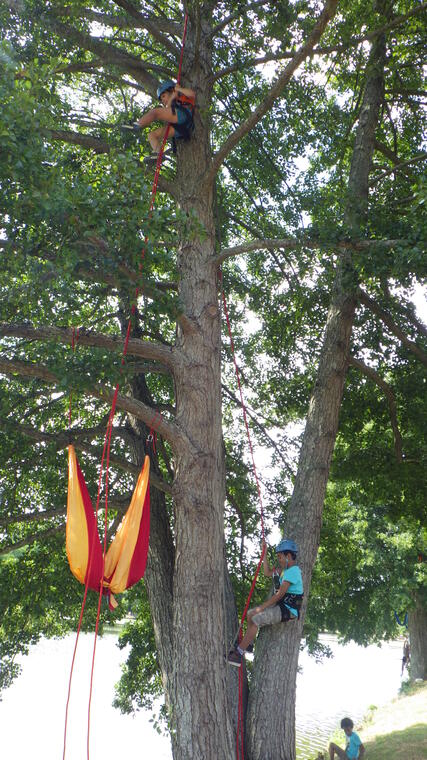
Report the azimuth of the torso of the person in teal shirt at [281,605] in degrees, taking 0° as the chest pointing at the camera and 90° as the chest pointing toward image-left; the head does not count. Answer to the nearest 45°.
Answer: approximately 90°

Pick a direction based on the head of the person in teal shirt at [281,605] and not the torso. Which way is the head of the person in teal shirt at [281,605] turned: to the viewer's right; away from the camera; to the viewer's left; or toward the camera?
to the viewer's left

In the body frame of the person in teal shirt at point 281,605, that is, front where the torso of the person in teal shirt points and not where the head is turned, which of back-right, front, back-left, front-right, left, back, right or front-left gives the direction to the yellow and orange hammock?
front-left
